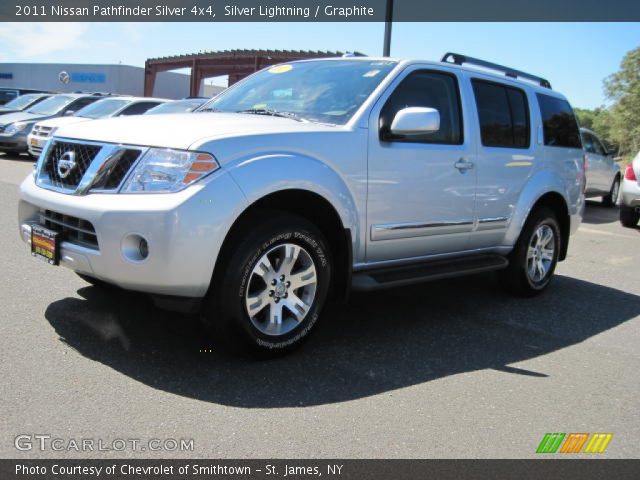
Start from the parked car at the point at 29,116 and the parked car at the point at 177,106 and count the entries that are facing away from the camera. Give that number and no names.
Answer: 0

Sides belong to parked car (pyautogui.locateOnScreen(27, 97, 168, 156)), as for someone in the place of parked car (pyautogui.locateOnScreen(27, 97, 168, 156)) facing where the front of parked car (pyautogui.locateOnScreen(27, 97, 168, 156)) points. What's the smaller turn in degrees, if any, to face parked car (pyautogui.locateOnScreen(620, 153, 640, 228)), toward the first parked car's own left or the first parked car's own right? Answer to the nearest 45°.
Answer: approximately 90° to the first parked car's own left

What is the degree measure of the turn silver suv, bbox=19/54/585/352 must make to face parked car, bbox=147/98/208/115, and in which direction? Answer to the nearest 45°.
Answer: approximately 135° to its right

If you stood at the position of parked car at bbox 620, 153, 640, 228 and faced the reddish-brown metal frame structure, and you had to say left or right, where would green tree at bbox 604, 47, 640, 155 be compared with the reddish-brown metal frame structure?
right

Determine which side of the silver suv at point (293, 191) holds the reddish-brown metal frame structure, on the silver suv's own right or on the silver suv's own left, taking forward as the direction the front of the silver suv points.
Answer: on the silver suv's own right

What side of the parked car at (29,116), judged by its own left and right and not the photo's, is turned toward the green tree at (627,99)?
back

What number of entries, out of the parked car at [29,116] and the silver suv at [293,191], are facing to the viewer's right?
0

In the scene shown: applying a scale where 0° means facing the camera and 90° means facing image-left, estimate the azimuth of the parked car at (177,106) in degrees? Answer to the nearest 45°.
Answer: approximately 45°

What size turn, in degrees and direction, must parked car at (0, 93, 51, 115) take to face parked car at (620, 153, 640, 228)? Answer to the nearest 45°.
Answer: approximately 90° to its left

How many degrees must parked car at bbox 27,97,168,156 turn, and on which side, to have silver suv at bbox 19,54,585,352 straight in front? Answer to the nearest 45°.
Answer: approximately 45° to its left

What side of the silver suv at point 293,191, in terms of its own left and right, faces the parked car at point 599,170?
back
